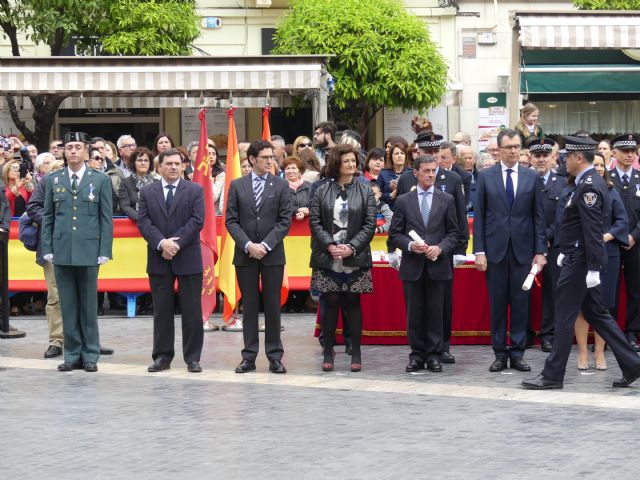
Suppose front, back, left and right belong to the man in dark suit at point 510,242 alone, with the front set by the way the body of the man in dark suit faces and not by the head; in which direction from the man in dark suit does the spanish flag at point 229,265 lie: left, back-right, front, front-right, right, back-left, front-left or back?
back-right

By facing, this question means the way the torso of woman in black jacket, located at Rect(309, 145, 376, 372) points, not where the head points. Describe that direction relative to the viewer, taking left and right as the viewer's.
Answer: facing the viewer

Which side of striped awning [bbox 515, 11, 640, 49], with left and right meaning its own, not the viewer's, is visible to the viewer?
front

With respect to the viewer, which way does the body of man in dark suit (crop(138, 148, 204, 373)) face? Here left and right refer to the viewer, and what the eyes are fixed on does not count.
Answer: facing the viewer

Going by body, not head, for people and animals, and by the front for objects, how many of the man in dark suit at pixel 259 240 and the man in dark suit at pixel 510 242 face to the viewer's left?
0

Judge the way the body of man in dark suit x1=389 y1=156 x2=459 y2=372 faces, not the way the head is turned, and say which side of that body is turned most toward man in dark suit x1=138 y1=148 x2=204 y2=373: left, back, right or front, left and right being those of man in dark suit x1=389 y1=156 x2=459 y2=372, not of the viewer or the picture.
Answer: right

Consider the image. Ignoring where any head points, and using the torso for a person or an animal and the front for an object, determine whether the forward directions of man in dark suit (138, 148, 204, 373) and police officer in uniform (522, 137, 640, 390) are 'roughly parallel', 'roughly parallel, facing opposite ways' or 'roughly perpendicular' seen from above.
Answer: roughly perpendicular

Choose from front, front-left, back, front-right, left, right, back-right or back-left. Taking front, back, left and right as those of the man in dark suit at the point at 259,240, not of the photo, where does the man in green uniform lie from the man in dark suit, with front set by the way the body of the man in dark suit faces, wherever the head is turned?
right

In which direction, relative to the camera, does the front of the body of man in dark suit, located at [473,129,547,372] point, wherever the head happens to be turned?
toward the camera

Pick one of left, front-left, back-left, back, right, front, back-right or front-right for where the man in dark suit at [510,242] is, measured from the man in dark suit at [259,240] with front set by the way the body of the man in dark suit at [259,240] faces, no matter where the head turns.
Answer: left

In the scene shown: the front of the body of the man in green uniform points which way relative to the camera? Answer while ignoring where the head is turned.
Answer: toward the camera

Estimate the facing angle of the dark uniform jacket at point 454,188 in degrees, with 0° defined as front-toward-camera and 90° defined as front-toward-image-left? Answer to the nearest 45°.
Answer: approximately 0°

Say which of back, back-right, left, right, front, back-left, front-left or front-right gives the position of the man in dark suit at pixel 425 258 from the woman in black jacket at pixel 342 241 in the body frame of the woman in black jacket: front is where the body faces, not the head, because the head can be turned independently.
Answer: left
